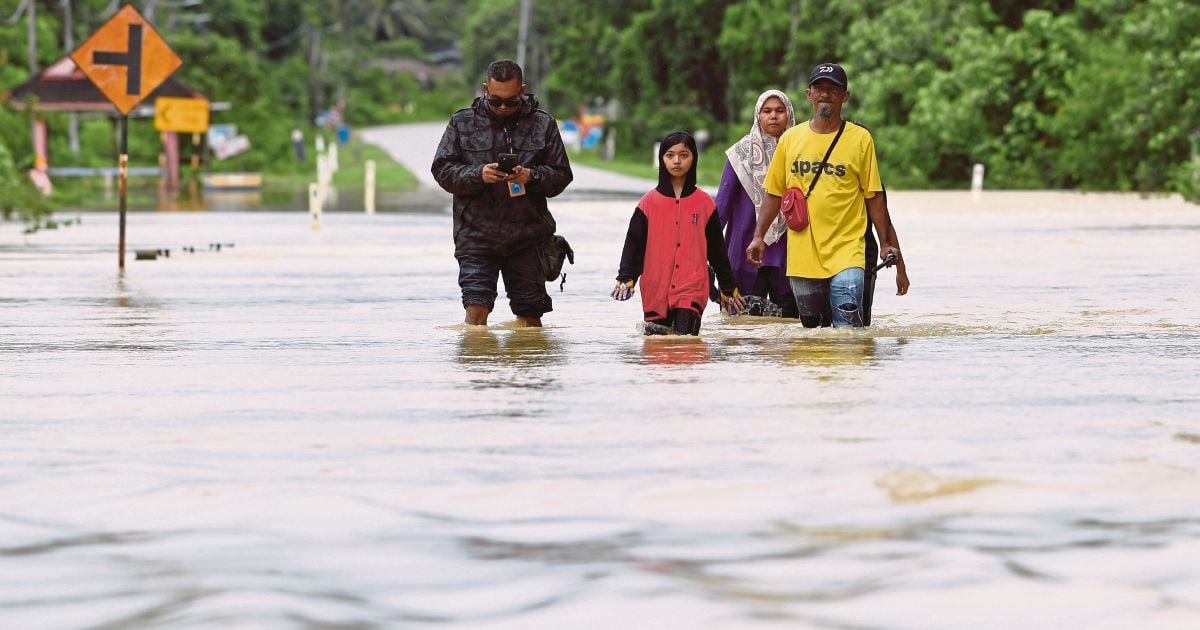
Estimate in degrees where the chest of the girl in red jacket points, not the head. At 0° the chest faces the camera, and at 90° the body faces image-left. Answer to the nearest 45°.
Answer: approximately 0°

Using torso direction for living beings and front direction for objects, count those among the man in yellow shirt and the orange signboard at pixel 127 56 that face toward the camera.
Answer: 2

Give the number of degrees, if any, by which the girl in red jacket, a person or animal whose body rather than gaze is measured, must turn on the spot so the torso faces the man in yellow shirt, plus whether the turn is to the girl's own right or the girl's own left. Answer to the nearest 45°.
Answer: approximately 90° to the girl's own left

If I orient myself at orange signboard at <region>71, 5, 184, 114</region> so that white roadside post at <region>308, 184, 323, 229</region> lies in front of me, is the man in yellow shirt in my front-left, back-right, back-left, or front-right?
back-right

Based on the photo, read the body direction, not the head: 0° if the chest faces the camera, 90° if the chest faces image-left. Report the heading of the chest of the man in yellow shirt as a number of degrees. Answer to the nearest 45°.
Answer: approximately 0°

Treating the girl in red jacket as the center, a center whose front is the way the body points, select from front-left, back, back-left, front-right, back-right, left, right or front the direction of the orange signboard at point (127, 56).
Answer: back-right

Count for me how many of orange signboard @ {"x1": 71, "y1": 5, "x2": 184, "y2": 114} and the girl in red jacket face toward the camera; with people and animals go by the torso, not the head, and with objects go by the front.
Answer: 2
